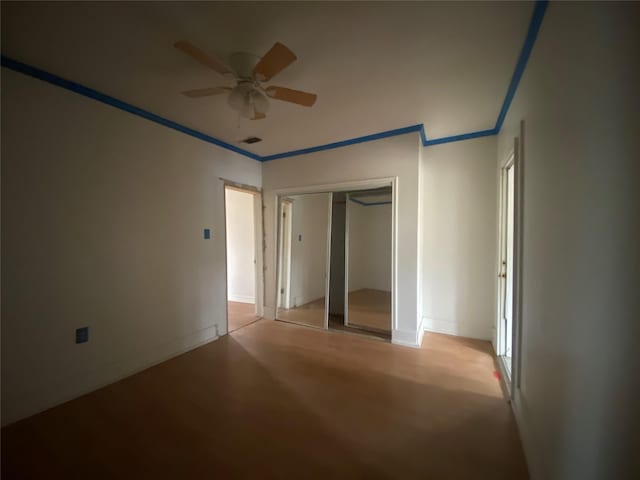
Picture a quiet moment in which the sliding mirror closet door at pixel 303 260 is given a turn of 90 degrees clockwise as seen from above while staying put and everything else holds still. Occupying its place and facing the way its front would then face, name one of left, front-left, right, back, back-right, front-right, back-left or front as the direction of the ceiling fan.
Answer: back-left

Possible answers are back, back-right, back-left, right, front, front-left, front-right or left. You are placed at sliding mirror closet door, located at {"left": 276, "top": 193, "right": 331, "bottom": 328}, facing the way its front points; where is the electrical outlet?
front
